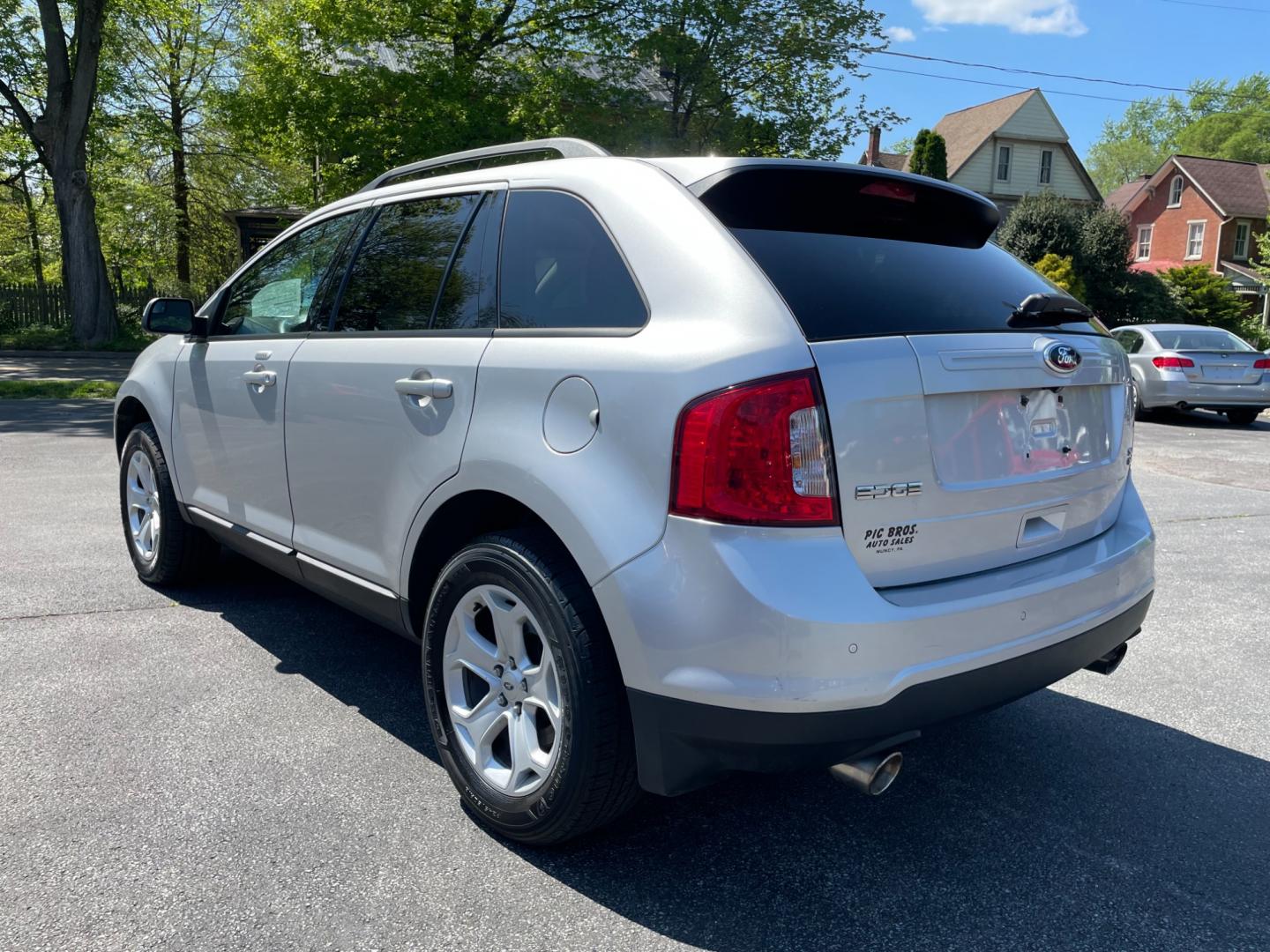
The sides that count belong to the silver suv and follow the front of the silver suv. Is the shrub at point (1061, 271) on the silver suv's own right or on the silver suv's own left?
on the silver suv's own right

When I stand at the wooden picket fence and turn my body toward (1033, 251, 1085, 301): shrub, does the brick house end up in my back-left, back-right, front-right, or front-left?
front-left

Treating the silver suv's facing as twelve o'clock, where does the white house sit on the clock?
The white house is roughly at 2 o'clock from the silver suv.

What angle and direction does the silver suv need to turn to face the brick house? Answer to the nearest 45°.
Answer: approximately 90° to its right

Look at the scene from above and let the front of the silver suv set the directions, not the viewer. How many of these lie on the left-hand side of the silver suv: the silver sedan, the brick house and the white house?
0

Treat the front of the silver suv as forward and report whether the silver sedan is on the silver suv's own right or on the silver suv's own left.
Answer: on the silver suv's own right

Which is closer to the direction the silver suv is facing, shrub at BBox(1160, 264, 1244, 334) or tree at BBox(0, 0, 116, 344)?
the tree

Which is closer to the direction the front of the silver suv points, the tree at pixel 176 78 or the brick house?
the tree

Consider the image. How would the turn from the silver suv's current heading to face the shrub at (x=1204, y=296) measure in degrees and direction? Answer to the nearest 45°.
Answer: approximately 90° to its right

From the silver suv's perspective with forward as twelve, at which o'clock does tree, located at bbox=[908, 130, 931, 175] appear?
The tree is roughly at 2 o'clock from the silver suv.

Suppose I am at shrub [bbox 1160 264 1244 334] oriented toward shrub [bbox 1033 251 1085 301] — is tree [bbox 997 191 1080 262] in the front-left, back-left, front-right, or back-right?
front-right

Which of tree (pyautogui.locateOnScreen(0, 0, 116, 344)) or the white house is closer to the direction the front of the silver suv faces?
the tree

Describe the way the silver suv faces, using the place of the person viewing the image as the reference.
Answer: facing away from the viewer and to the left of the viewer
